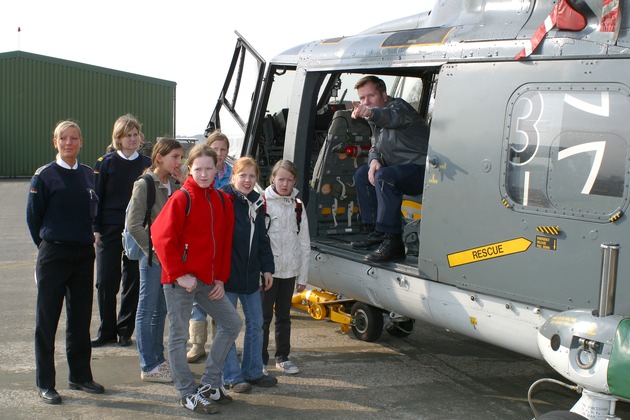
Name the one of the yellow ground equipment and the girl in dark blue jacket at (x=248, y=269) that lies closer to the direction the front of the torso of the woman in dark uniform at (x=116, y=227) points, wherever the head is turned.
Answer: the girl in dark blue jacket

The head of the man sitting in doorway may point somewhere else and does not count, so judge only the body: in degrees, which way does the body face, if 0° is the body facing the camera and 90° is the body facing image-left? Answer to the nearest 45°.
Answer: approximately 45°

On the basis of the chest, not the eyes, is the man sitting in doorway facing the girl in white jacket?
yes

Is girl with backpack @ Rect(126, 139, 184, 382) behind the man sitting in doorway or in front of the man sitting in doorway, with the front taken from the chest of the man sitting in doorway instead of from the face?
in front

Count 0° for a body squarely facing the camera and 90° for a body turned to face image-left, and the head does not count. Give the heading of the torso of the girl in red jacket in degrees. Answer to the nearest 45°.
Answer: approximately 315°

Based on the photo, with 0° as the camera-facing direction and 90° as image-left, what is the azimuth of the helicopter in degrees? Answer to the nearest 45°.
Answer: approximately 135°

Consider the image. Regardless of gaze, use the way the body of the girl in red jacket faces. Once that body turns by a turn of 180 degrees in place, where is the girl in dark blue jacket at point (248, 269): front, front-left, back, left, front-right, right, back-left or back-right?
right

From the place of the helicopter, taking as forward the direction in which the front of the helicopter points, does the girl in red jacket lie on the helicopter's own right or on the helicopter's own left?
on the helicopter's own left

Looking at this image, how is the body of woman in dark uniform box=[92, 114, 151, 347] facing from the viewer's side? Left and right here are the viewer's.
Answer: facing the viewer and to the right of the viewer
